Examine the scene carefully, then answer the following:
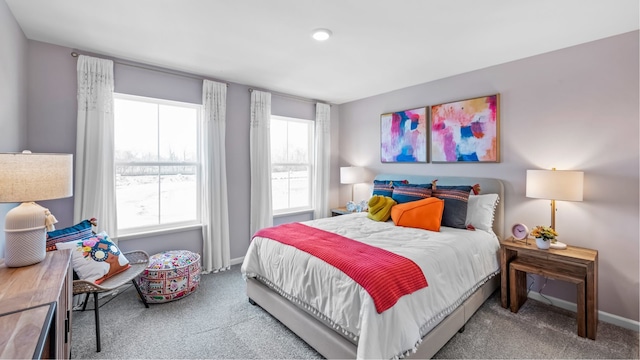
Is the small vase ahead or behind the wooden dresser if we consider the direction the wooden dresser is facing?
ahead

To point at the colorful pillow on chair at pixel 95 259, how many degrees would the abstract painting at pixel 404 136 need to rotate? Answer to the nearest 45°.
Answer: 0° — it already faces it

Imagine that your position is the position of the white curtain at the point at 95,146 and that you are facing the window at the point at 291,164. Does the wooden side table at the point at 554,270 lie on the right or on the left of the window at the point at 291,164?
right

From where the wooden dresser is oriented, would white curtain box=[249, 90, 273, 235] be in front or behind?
in front

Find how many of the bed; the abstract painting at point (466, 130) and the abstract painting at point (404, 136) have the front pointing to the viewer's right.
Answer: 0

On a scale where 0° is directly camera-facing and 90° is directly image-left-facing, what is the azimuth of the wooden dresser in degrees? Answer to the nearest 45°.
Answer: approximately 270°

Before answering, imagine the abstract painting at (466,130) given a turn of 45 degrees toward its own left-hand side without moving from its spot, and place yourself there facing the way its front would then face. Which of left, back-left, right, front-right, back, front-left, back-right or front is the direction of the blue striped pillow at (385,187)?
right

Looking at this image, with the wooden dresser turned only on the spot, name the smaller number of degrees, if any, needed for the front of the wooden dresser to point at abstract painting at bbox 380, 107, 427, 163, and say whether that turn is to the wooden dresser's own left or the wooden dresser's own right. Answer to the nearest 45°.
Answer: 0° — it already faces it

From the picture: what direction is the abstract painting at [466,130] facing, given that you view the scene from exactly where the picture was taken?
facing the viewer and to the left of the viewer

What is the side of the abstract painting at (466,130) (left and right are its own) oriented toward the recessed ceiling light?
front

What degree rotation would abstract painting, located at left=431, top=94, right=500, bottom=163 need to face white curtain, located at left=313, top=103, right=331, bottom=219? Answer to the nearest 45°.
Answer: approximately 45° to its right

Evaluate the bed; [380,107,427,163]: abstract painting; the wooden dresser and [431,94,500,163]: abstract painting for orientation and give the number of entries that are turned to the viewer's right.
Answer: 1

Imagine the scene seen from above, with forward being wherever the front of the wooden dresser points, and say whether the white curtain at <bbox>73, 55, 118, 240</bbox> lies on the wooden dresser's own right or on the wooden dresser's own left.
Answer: on the wooden dresser's own left

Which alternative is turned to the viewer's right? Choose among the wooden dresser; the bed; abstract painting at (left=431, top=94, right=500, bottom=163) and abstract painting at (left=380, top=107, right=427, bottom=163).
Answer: the wooden dresser

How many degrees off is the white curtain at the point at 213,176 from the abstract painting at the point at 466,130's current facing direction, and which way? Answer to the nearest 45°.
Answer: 0° — it already faces it

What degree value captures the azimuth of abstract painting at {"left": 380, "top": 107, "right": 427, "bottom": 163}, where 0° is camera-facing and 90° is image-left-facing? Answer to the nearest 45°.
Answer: approximately 45°

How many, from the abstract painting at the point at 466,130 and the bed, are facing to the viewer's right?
0

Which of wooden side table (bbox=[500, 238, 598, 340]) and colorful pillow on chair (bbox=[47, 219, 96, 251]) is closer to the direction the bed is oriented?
the colorful pillow on chair

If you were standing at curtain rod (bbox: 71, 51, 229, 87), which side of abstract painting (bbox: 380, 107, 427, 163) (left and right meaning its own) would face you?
front
